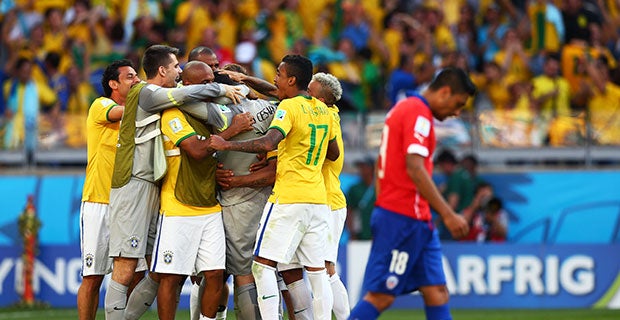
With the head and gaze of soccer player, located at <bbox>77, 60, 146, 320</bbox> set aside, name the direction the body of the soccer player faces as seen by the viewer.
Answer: to the viewer's right

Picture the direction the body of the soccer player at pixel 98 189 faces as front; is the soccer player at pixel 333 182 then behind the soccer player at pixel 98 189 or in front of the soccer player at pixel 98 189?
in front

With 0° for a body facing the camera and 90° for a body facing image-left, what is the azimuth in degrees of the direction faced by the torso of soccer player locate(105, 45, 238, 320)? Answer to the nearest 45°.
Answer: approximately 270°

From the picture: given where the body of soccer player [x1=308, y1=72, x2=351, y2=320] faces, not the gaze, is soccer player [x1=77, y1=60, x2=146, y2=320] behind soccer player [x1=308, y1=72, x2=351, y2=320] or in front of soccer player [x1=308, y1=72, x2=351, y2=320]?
in front

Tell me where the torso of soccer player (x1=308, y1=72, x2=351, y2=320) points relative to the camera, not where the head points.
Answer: to the viewer's left

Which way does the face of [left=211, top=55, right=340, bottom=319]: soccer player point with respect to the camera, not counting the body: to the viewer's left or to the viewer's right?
to the viewer's left

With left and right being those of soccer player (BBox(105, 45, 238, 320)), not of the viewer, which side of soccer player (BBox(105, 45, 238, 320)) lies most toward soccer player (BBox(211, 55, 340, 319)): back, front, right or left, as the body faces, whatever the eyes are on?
front

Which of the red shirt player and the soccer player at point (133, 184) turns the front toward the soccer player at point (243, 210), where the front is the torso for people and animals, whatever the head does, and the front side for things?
the soccer player at point (133, 184)
